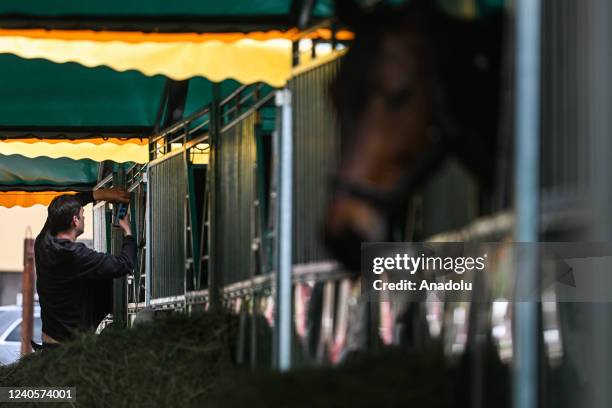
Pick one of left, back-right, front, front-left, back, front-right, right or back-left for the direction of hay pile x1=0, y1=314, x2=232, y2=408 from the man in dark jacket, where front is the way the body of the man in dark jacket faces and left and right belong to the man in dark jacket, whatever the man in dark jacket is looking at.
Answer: back-right

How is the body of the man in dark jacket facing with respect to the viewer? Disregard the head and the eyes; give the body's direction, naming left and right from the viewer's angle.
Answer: facing away from the viewer and to the right of the viewer

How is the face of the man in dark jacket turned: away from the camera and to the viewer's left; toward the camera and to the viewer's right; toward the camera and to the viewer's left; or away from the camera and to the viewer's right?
away from the camera and to the viewer's right
